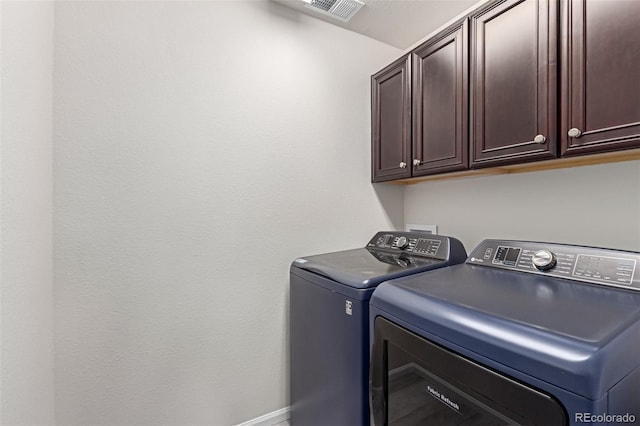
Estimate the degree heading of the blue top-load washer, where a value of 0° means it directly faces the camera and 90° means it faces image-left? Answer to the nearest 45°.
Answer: approximately 45°

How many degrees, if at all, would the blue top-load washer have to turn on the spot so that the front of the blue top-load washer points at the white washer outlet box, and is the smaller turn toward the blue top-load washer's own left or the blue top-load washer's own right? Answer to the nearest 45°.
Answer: approximately 180°

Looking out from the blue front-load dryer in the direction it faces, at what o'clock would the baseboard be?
The baseboard is roughly at 2 o'clock from the blue front-load dryer.

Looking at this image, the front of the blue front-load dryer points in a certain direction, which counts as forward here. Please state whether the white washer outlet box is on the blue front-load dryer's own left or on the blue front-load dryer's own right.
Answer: on the blue front-load dryer's own right

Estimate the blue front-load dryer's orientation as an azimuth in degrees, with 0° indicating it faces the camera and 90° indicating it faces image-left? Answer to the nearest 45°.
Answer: approximately 45°

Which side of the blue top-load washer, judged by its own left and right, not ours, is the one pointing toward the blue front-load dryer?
left

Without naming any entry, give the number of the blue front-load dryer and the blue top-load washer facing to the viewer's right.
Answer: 0
